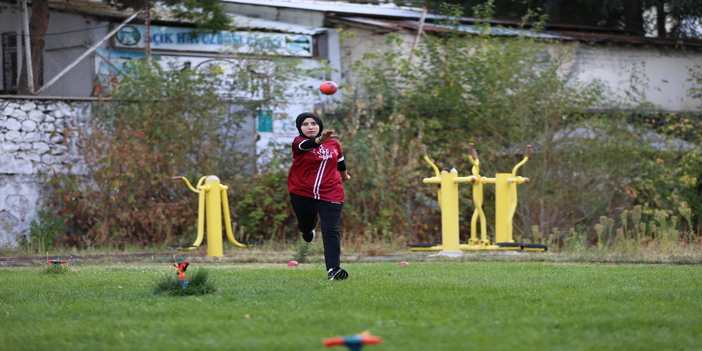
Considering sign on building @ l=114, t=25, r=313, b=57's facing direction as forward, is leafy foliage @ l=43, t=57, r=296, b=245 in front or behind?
in front

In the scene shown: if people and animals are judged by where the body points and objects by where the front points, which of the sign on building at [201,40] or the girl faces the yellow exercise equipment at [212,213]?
the sign on building

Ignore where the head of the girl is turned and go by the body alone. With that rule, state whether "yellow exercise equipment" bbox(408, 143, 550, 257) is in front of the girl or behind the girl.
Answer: behind

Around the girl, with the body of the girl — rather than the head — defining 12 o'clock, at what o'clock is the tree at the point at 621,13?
The tree is roughly at 7 o'clock from the girl.

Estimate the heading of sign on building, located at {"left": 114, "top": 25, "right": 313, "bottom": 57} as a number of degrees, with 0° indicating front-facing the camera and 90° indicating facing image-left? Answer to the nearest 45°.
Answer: approximately 0°

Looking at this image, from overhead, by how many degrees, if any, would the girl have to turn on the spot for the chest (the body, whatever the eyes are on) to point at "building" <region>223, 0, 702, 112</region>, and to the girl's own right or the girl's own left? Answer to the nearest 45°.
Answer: approximately 135° to the girl's own left

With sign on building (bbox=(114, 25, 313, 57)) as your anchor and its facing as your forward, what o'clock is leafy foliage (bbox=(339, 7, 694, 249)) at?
The leafy foliage is roughly at 10 o'clock from the sign on building.

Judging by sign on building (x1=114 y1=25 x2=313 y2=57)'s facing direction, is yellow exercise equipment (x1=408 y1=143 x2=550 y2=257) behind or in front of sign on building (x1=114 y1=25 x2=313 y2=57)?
in front
